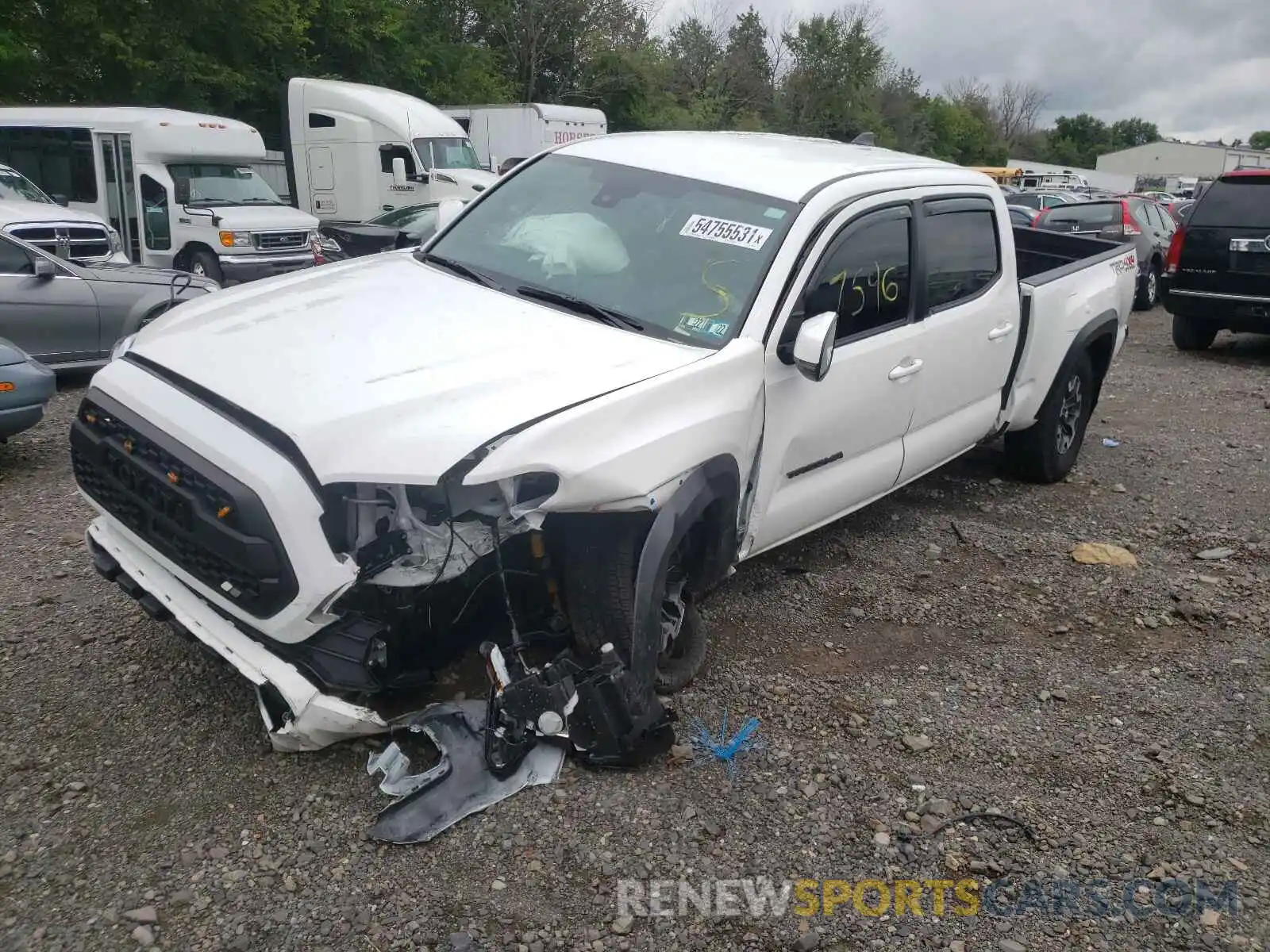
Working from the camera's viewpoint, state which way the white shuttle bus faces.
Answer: facing the viewer and to the right of the viewer

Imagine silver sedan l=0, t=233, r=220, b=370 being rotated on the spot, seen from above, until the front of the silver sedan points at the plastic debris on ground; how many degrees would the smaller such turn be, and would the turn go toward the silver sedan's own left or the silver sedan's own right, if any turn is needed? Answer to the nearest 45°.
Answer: approximately 90° to the silver sedan's own right

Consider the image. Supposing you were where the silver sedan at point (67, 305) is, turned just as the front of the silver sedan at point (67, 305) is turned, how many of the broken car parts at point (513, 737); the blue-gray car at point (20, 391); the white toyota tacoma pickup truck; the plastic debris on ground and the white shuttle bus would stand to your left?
1

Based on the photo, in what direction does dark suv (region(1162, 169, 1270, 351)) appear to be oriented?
away from the camera

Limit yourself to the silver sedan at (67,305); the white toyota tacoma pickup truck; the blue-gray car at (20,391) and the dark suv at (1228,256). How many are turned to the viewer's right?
2

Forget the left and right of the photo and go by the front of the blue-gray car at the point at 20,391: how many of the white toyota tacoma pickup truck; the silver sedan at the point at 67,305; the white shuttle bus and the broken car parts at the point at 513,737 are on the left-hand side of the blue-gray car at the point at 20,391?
2

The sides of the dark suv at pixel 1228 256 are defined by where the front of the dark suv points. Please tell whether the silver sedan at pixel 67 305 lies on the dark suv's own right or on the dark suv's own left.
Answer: on the dark suv's own left

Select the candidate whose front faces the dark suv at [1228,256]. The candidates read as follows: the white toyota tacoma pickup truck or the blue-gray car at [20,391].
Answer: the blue-gray car

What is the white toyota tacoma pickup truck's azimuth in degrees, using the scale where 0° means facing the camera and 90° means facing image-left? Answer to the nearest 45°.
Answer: approximately 45°

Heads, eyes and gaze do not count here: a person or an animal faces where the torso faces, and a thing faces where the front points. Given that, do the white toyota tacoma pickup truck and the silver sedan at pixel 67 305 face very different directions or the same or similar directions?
very different directions

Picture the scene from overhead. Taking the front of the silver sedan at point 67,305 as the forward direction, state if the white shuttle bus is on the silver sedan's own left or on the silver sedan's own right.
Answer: on the silver sedan's own left

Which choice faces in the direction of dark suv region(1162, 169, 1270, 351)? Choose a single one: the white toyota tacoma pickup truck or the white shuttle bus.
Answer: the white shuttle bus

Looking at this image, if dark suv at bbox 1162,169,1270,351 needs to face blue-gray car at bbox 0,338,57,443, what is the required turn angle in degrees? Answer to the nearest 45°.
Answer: approximately 135° to its left

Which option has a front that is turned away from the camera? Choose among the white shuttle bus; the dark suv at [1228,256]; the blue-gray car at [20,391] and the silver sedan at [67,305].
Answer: the dark suv

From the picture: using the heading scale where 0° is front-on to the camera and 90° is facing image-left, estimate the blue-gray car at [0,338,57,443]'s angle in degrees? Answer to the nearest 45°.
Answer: approximately 270°

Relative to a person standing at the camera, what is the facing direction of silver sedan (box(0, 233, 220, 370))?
facing to the right of the viewer
